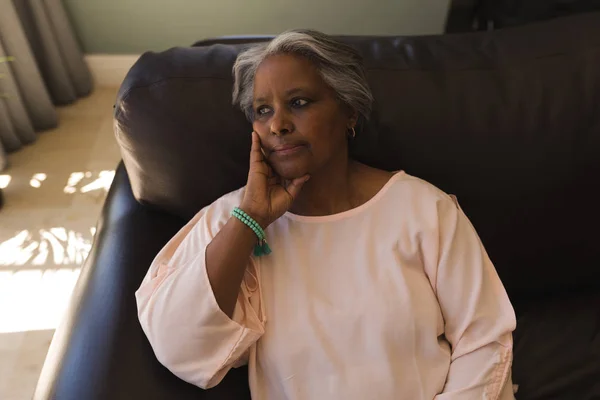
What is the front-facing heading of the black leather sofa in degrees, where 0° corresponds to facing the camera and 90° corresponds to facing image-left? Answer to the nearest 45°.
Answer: approximately 0°

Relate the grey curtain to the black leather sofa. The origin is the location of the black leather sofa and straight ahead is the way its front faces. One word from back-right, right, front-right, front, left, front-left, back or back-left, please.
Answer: back-right
